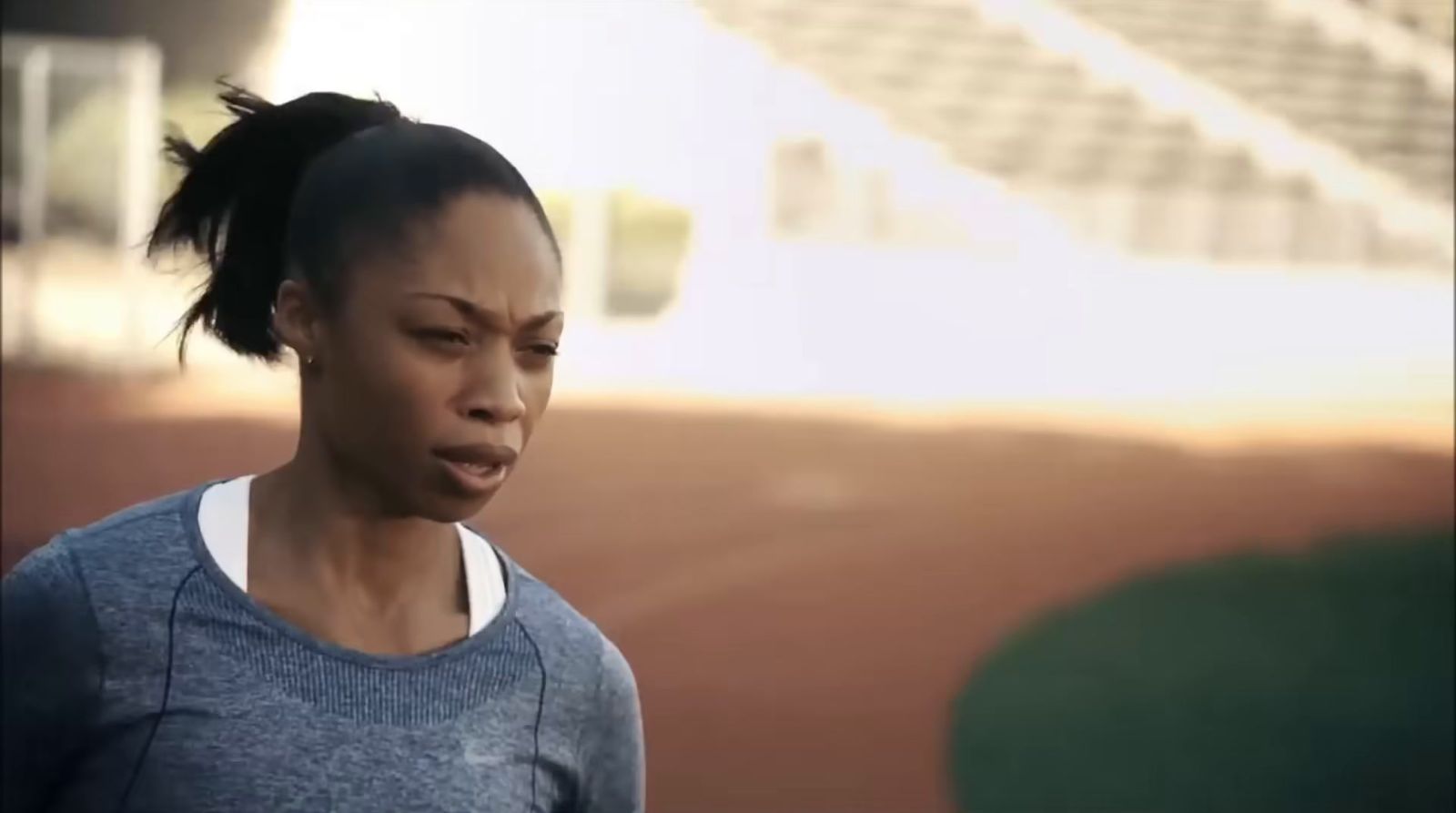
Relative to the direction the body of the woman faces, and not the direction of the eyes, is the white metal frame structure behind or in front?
behind

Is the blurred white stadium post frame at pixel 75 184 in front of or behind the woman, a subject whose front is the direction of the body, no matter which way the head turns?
behind

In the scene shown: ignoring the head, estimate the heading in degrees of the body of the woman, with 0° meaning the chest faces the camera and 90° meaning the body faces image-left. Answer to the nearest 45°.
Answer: approximately 315°
